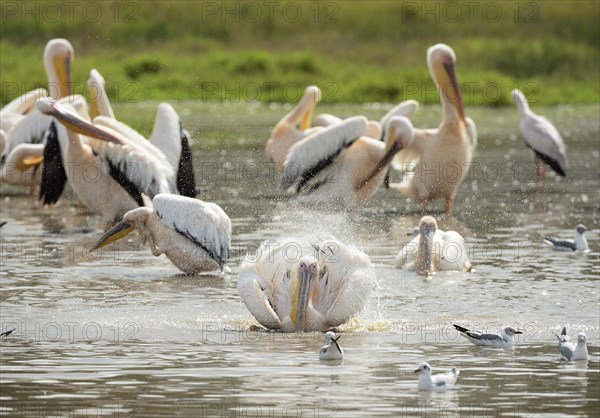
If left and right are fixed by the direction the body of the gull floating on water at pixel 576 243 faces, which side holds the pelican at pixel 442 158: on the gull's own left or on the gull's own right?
on the gull's own left

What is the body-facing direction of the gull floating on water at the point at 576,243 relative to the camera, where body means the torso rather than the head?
to the viewer's right

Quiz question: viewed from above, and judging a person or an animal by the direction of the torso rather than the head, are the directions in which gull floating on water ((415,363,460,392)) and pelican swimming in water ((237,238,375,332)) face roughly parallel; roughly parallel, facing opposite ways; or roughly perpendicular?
roughly perpendicular

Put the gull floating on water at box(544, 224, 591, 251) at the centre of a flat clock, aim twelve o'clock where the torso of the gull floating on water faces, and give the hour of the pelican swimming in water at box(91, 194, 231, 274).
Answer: The pelican swimming in water is roughly at 5 o'clock from the gull floating on water.

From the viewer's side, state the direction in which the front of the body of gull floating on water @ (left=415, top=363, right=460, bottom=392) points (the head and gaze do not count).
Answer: to the viewer's left

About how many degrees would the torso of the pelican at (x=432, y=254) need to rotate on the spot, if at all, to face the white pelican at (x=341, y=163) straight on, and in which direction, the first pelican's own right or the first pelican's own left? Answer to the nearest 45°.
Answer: approximately 180°

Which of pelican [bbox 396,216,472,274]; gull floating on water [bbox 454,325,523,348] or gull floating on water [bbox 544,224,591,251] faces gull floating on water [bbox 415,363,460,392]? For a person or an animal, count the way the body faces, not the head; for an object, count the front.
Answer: the pelican
